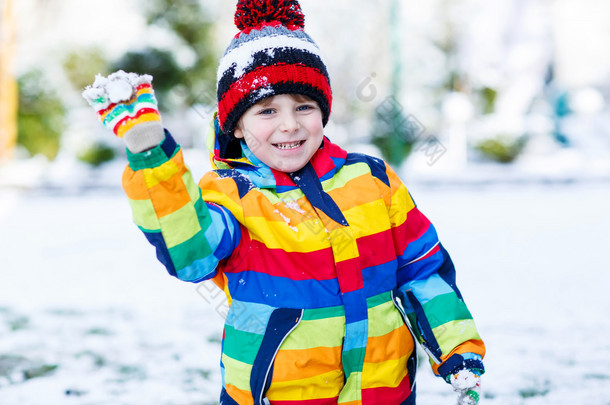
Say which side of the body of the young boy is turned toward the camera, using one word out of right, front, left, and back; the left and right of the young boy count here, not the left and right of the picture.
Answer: front

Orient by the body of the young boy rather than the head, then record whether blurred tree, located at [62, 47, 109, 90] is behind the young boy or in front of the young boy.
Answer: behind

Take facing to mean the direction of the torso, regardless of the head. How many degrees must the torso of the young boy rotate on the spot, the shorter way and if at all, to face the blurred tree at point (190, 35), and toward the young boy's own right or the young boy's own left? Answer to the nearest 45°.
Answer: approximately 180°

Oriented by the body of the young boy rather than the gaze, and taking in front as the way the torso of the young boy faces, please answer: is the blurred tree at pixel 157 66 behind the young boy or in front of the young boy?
behind

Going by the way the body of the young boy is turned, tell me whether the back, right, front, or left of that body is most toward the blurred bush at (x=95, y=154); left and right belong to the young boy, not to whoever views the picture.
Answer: back

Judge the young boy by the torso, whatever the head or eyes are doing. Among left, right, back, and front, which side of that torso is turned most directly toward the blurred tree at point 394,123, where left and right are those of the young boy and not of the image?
back
